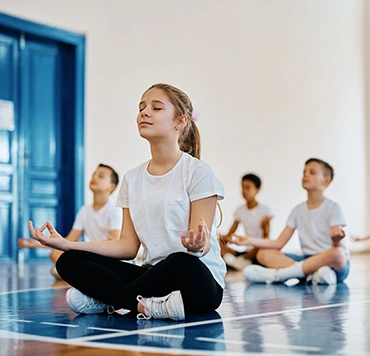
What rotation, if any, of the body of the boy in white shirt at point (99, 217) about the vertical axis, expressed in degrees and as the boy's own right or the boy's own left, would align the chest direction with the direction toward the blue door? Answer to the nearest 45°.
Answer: approximately 135° to the boy's own right

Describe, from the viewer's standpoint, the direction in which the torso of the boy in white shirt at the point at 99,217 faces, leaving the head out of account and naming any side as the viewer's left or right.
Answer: facing the viewer and to the left of the viewer

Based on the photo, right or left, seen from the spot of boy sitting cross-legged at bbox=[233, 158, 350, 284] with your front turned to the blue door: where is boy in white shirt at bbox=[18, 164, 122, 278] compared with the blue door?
left

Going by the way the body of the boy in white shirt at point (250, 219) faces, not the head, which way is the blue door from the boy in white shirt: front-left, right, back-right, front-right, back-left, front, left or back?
front-right

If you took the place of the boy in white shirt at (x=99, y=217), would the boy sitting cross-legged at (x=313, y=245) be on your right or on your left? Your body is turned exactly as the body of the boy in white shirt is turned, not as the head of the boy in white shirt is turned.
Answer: on your left

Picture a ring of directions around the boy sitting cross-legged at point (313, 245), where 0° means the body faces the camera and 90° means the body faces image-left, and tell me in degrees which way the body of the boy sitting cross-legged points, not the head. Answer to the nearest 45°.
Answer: approximately 45°

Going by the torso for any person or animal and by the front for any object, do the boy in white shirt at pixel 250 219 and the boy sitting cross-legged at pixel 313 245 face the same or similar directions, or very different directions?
same or similar directions

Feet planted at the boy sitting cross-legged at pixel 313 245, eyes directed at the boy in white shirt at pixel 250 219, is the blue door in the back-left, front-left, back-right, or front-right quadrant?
front-left

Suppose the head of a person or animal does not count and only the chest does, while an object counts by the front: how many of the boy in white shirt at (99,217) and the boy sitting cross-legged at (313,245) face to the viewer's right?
0

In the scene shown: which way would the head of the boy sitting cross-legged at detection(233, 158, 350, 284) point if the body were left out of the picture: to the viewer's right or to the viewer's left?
to the viewer's left

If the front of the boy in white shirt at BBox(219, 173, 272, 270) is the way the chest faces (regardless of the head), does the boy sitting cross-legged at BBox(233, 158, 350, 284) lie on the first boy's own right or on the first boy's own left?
on the first boy's own left
